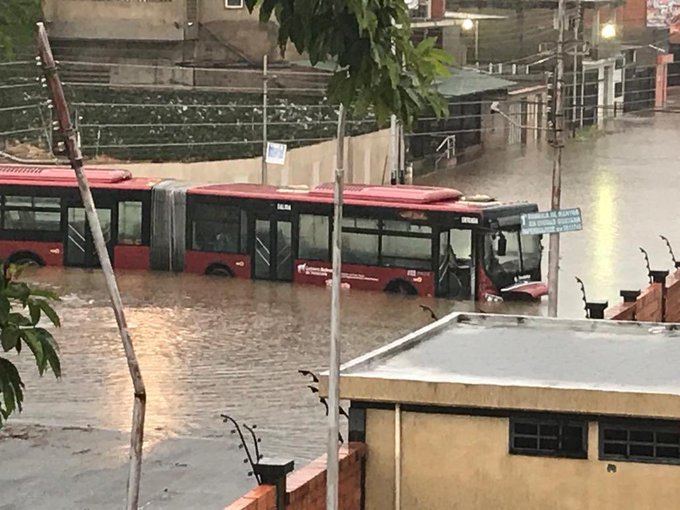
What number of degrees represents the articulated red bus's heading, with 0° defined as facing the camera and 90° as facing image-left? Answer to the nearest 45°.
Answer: approximately 315°

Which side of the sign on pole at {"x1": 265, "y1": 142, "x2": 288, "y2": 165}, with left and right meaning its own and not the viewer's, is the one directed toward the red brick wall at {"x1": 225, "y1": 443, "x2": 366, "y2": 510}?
front

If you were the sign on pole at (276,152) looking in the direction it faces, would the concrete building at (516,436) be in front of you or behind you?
in front

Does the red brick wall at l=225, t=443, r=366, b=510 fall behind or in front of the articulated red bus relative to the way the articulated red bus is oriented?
in front

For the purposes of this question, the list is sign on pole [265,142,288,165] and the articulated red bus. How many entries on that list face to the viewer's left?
0

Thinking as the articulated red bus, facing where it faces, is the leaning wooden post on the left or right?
on its right

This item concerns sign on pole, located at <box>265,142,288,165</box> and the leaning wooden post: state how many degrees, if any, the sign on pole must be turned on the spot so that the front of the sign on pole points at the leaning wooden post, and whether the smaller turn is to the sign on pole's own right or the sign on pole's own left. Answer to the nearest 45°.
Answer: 0° — it already faces it

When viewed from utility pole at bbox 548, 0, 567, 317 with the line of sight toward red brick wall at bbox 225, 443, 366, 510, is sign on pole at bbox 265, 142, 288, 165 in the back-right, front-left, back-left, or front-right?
back-right

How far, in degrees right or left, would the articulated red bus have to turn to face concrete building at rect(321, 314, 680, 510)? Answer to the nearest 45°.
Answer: approximately 45° to its right

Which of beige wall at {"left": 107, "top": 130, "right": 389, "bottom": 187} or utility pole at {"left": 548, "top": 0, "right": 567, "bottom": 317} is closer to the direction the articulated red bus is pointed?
the utility pole

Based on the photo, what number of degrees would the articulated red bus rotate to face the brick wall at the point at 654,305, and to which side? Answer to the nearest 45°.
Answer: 0° — it already faces it
